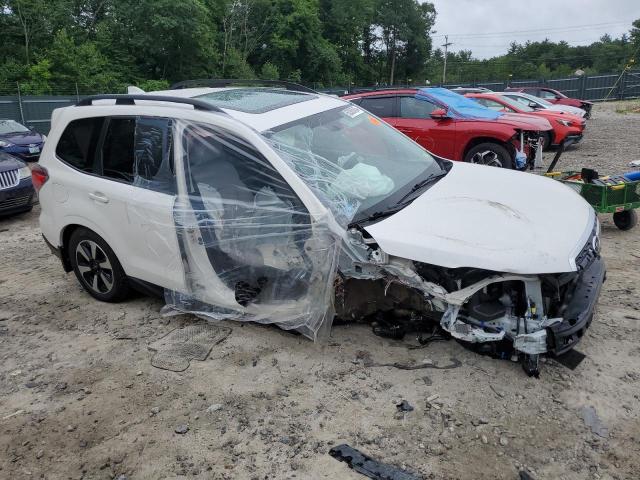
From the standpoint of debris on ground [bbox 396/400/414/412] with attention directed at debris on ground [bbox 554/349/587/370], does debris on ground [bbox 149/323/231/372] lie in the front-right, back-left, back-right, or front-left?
back-left

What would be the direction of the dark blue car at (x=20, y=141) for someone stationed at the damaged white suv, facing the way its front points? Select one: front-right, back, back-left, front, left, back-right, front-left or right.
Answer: back

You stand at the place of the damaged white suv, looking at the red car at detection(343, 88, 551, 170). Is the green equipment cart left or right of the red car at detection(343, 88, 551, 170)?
right

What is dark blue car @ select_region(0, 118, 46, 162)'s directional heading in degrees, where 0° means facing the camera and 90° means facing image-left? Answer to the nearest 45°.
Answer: approximately 315°

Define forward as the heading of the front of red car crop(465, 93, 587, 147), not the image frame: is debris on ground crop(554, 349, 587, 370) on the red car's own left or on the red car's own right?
on the red car's own right

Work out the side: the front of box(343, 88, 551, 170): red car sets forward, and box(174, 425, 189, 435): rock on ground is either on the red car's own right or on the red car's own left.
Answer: on the red car's own right

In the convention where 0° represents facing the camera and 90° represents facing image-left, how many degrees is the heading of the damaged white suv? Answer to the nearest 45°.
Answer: approximately 315°

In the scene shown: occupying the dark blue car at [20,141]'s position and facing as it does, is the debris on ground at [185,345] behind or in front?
in front

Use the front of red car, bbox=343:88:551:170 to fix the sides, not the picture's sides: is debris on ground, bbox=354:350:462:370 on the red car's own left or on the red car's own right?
on the red car's own right
